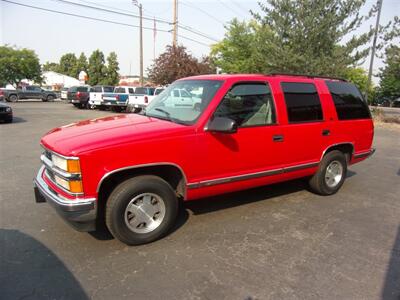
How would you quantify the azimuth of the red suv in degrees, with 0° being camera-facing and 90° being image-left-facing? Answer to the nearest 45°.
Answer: approximately 45°

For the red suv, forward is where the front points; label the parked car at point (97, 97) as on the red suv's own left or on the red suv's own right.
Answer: on the red suv's own right

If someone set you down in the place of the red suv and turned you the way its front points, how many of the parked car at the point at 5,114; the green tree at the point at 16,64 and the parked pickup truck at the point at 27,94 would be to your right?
3

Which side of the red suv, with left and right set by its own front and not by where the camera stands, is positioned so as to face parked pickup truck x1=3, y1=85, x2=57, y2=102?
right

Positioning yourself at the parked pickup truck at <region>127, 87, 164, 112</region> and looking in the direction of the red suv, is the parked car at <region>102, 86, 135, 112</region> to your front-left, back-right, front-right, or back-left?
back-right

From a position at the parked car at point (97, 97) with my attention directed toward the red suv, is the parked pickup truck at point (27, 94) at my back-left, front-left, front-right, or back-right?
back-right

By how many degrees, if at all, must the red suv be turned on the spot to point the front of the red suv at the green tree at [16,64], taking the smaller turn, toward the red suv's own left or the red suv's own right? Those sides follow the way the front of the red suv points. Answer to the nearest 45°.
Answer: approximately 90° to the red suv's own right
